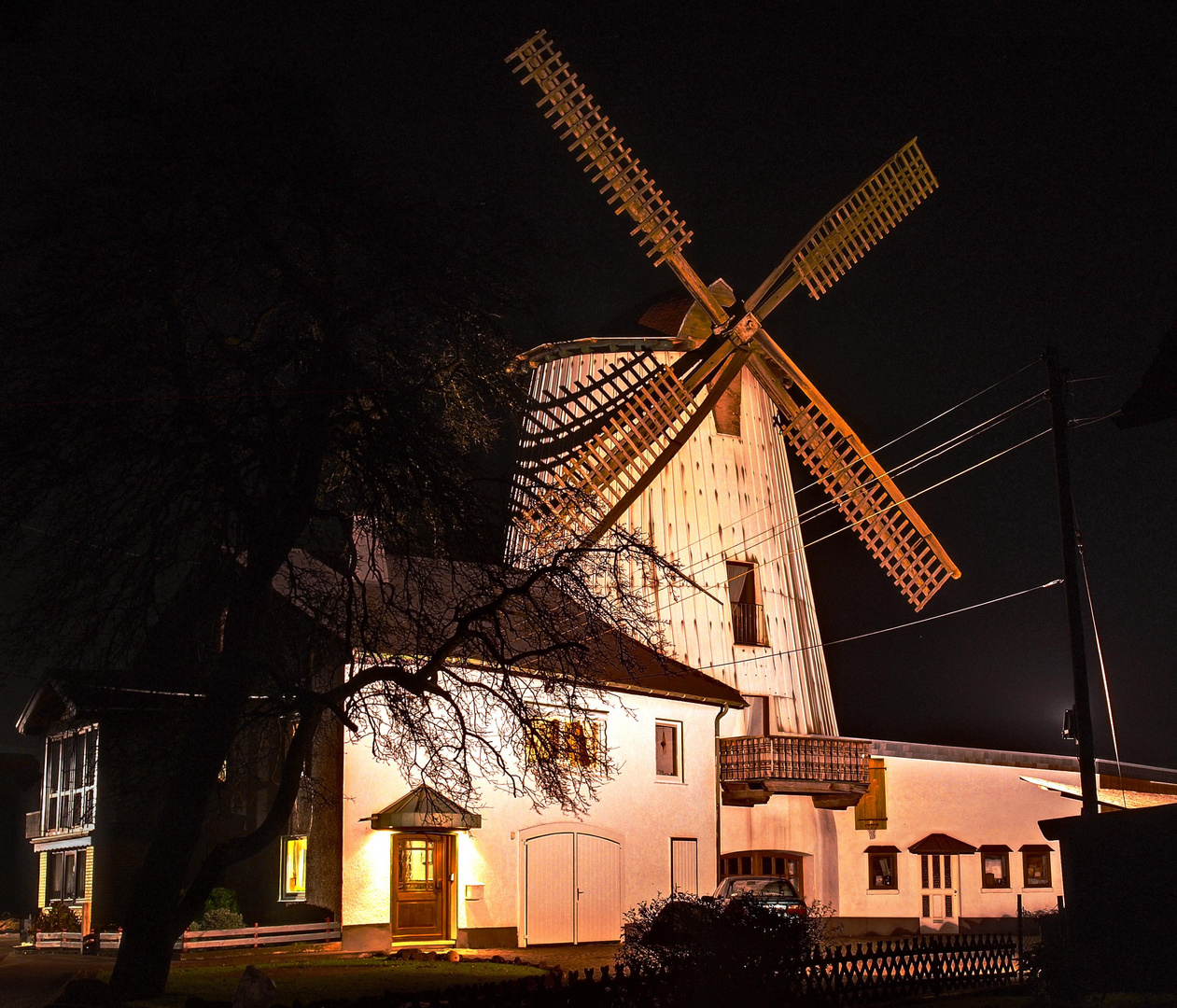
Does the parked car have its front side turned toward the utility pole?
no

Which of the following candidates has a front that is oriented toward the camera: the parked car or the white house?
the white house

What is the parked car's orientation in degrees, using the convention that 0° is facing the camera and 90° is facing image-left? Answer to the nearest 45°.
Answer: approximately 135°

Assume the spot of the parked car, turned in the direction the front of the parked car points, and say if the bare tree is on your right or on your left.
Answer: on your left

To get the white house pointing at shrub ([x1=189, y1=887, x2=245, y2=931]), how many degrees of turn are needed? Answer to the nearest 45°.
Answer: approximately 90° to its right

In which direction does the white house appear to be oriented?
toward the camera

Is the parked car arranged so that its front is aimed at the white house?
no

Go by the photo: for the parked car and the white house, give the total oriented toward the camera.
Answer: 1

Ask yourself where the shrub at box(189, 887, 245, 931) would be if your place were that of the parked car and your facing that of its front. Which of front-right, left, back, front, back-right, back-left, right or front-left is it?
front-left

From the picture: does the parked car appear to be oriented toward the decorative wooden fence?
no

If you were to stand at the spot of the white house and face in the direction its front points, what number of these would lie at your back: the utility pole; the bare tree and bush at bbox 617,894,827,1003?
0

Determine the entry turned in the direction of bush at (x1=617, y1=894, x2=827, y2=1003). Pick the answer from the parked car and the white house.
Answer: the white house

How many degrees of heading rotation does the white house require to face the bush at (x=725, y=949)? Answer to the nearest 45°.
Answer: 0° — it already faces it
